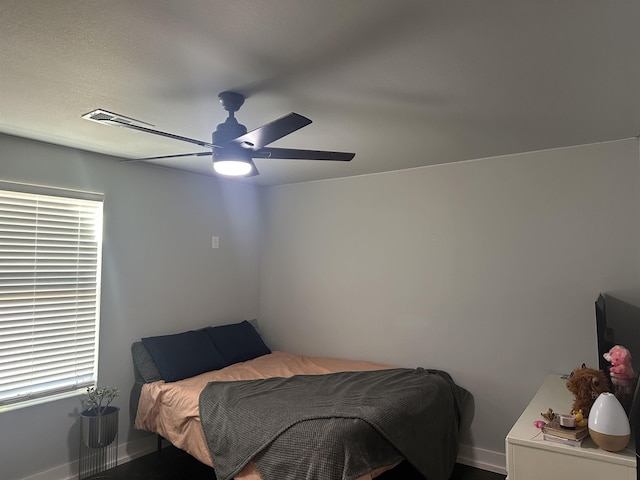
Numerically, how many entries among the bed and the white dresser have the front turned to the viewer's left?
1

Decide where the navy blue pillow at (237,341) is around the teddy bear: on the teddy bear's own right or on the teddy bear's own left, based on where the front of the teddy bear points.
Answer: on the teddy bear's own right

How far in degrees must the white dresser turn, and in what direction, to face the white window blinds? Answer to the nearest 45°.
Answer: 0° — it already faces it

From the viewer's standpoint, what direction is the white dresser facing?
to the viewer's left

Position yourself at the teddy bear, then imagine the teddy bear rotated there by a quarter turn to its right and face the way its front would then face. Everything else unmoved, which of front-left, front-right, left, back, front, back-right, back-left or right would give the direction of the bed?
front-left

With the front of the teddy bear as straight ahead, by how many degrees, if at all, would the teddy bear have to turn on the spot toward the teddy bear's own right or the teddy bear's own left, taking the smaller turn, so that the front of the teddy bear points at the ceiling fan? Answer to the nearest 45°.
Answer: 0° — it already faces it

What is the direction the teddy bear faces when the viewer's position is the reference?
facing the viewer and to the left of the viewer

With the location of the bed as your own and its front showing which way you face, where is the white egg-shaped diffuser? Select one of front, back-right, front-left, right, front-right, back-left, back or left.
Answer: front

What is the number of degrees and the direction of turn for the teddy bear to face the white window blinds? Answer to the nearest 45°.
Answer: approximately 45° to its right

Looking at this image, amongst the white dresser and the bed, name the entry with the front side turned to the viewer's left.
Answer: the white dresser

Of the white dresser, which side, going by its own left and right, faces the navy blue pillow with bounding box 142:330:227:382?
front

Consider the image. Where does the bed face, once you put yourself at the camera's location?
facing the viewer and to the right of the viewer

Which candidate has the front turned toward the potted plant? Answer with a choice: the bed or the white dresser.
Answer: the white dresser

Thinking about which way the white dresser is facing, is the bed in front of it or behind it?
in front
